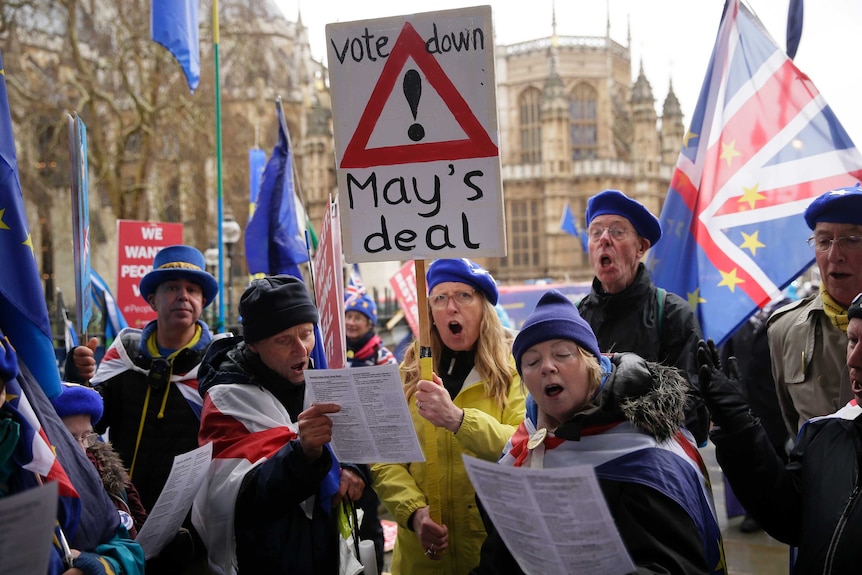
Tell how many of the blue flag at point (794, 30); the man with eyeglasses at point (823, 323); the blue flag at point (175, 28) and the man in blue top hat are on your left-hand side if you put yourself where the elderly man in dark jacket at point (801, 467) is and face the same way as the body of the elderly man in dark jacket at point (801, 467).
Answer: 0

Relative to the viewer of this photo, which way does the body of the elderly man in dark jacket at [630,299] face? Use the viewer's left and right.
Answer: facing the viewer and to the left of the viewer

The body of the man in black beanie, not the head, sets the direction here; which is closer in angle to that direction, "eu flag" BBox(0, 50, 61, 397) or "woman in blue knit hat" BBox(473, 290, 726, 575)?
the woman in blue knit hat

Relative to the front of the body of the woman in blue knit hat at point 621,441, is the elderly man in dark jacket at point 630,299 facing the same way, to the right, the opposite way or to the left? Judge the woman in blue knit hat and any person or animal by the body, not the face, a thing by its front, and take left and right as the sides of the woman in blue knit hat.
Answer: the same way

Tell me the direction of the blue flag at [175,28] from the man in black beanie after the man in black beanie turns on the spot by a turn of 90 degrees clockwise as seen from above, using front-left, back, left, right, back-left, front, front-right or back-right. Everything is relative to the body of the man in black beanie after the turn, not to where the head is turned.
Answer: back-right

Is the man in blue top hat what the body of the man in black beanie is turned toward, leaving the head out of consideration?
no

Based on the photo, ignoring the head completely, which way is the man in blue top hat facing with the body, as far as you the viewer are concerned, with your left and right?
facing the viewer

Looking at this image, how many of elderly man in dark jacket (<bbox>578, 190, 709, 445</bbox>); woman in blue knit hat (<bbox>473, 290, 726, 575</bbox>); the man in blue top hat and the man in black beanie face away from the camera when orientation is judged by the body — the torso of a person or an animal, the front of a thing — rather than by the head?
0

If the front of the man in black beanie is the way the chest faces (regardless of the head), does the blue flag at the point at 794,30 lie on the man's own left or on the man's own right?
on the man's own left

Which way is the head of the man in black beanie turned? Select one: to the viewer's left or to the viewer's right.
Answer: to the viewer's right

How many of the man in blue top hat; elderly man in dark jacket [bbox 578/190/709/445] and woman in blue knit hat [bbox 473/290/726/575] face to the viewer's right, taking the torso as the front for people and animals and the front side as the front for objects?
0

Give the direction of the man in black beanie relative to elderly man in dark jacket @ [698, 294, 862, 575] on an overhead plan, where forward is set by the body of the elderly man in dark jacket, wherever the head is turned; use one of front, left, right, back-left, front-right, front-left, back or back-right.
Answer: front-right

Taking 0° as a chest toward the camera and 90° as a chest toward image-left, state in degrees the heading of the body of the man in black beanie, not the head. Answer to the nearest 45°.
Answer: approximately 315°

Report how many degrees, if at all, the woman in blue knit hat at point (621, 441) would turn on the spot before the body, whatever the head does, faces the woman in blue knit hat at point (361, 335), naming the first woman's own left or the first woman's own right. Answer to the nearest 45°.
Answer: approximately 90° to the first woman's own right

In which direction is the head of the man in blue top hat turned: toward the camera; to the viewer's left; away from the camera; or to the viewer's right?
toward the camera

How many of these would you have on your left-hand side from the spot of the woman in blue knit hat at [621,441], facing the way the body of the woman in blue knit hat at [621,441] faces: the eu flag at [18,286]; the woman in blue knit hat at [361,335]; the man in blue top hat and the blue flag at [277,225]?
0

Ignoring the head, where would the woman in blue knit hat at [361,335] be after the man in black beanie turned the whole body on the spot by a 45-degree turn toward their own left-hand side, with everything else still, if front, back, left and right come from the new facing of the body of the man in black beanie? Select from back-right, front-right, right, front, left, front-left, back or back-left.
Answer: left
